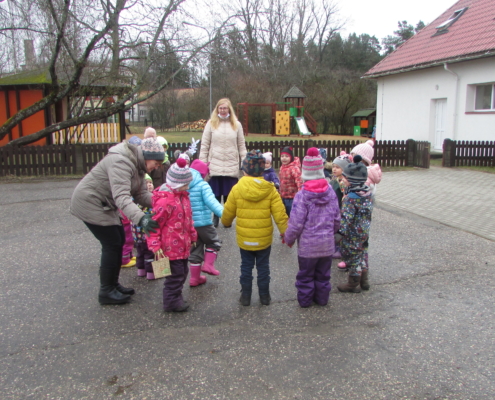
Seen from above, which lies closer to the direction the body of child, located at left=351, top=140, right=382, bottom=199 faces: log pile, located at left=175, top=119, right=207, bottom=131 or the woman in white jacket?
the woman in white jacket

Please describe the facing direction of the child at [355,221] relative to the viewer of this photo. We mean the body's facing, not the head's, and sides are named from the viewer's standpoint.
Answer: facing away from the viewer and to the left of the viewer

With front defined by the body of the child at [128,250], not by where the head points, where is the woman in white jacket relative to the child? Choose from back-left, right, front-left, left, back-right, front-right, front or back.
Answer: front-left

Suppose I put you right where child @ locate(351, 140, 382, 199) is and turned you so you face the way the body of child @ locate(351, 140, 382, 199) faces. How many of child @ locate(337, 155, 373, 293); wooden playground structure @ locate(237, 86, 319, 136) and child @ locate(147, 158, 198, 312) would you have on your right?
1

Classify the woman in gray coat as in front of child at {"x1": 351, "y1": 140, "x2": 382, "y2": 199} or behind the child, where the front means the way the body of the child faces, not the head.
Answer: in front

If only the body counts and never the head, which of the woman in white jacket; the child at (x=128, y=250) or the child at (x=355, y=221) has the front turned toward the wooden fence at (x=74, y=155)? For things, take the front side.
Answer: the child at (x=355, y=221)

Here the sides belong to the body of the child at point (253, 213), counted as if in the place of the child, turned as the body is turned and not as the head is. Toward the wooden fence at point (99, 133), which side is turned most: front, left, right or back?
front

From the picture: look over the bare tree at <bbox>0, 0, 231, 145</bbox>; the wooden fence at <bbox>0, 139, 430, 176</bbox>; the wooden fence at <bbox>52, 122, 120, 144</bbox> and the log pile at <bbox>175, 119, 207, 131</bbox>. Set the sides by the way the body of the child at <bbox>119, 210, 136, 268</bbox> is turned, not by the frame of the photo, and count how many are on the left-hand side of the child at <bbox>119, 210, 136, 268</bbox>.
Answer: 4

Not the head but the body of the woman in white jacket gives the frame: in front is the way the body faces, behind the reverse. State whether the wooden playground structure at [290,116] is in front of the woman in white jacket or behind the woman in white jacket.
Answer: behind

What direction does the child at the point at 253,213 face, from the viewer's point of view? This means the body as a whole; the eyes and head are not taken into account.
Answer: away from the camera

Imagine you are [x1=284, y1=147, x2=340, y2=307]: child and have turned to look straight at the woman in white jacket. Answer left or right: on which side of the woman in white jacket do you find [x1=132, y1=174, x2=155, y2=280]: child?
left

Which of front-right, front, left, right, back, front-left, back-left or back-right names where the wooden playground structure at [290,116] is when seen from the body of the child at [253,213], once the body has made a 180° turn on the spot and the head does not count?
back

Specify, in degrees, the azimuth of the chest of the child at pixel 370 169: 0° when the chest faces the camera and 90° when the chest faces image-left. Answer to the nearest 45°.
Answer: approximately 90°

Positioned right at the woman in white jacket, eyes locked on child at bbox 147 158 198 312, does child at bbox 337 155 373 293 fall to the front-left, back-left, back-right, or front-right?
front-left

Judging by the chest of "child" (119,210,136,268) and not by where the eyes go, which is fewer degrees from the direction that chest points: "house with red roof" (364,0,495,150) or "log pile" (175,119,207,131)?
the house with red roof

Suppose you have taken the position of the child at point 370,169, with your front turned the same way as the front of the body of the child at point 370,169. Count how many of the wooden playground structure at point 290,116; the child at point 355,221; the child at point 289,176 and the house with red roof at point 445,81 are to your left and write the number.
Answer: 1

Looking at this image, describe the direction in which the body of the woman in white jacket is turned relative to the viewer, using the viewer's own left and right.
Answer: facing the viewer

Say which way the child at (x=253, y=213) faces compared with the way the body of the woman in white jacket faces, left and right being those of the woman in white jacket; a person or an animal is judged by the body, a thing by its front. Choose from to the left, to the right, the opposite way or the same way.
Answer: the opposite way

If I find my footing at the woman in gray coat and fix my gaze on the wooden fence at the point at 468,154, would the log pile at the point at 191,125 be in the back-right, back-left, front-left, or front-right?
front-left
